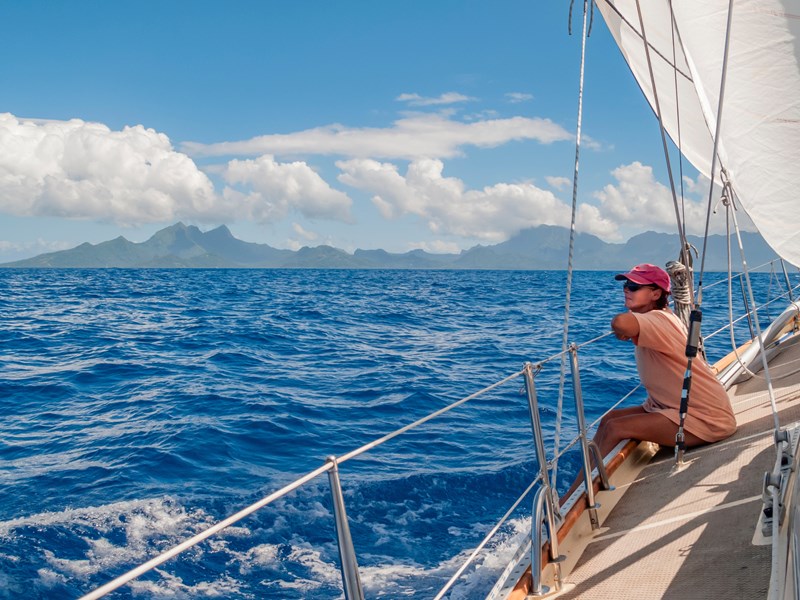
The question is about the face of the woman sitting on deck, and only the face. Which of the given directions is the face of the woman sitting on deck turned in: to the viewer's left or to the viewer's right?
to the viewer's left

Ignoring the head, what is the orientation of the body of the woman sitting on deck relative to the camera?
to the viewer's left
